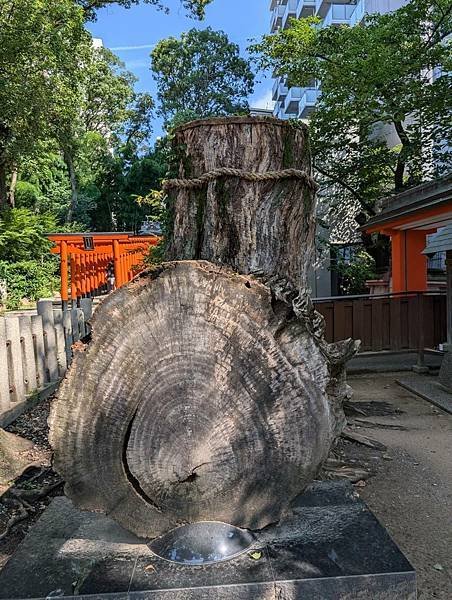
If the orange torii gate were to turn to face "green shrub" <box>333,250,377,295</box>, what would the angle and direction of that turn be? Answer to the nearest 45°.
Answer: approximately 135° to its left

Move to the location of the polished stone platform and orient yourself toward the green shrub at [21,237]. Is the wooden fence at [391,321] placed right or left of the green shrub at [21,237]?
right

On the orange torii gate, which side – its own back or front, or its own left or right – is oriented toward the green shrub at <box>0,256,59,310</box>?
right

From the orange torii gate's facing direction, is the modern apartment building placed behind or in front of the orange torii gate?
behind

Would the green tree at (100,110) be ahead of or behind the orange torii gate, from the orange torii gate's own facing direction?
behind

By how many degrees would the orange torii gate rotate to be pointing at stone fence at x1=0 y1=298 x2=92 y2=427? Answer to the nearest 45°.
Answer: approximately 45° to its left

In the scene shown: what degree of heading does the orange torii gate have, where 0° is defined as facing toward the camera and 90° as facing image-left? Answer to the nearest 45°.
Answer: approximately 45°

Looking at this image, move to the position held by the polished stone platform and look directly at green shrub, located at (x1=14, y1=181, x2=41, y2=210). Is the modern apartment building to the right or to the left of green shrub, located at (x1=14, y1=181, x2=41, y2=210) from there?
right

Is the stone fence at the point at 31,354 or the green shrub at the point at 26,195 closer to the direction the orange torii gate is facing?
the stone fence
